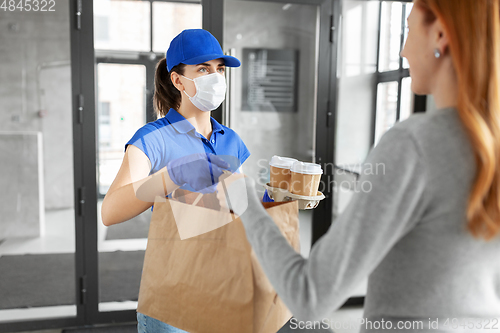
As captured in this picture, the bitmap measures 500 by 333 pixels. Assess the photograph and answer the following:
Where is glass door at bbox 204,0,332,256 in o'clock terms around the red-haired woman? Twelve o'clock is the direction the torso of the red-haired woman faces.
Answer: The glass door is roughly at 1 o'clock from the red-haired woman.

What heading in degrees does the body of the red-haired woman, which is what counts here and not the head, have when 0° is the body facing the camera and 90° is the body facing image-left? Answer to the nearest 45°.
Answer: approximately 135°

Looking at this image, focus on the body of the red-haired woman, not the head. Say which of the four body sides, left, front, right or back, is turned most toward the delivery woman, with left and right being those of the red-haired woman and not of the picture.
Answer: front

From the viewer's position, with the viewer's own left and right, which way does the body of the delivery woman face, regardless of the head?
facing the viewer and to the right of the viewer

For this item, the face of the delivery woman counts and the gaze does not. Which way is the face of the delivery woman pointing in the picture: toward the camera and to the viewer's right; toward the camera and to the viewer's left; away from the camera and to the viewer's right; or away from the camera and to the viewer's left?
toward the camera and to the viewer's right

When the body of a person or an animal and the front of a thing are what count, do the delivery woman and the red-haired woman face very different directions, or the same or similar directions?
very different directions

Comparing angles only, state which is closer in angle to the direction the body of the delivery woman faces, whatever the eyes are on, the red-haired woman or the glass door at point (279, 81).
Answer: the red-haired woman

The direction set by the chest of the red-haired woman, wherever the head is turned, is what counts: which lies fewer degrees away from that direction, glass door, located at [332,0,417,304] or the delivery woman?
the delivery woman

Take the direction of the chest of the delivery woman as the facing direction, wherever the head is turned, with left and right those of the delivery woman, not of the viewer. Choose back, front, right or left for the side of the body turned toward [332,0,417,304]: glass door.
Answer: left
